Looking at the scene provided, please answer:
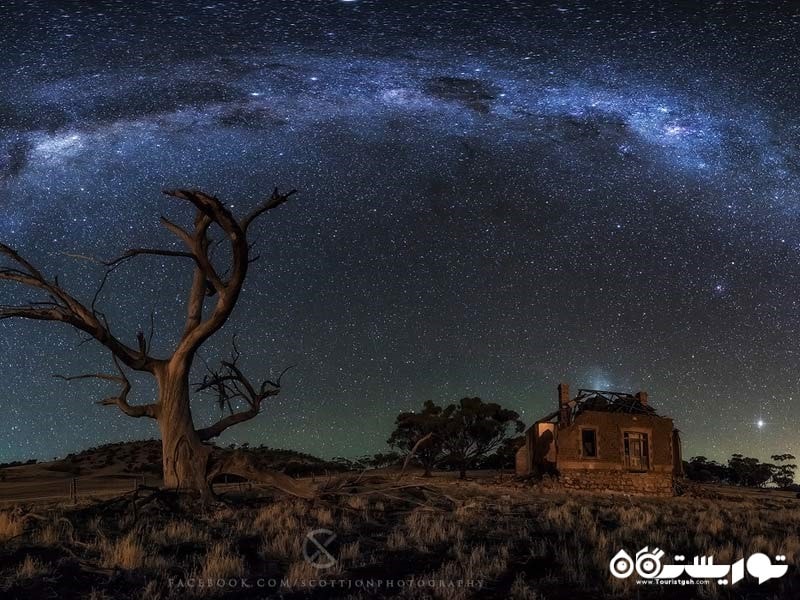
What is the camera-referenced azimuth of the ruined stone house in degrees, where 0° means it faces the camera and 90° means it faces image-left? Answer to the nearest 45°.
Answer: approximately 0°

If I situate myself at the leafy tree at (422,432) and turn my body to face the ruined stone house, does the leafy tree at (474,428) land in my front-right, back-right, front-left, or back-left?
front-left

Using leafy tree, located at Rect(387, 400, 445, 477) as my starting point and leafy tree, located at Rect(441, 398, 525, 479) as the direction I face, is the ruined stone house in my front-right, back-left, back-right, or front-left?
front-right

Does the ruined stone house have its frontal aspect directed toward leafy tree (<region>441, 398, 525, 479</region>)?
no

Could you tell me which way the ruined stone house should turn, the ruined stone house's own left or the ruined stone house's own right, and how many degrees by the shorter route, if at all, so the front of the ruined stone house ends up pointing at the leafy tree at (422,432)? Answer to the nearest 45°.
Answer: approximately 135° to the ruined stone house's own right
